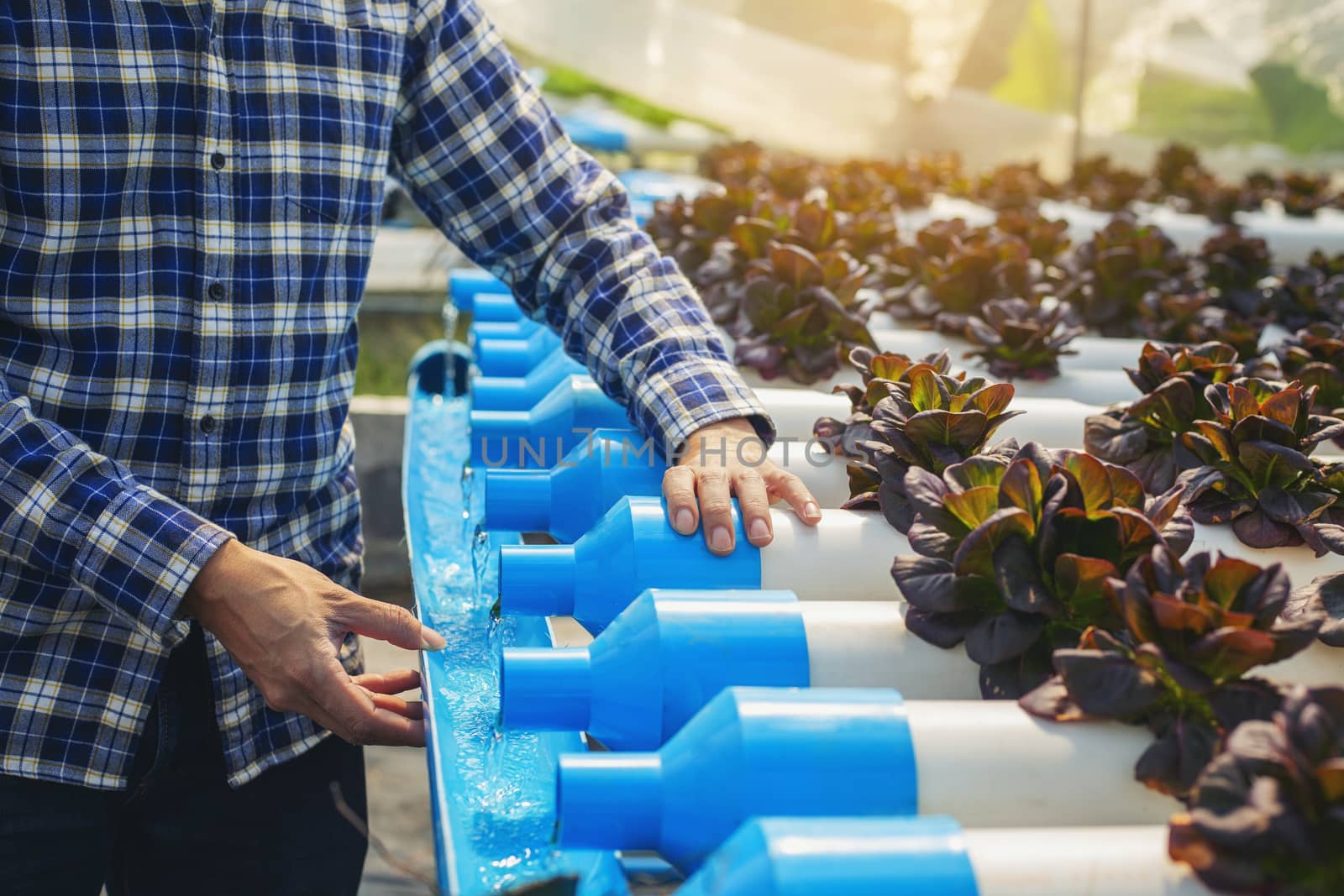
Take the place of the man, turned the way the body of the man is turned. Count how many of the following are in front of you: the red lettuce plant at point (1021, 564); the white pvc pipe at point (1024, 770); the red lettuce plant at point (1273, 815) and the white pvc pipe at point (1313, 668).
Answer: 4

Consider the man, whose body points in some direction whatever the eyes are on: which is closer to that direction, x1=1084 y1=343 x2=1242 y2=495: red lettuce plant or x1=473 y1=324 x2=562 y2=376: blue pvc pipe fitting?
the red lettuce plant

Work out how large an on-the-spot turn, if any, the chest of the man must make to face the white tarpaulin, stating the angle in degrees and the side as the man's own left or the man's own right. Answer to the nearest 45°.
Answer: approximately 90° to the man's own left

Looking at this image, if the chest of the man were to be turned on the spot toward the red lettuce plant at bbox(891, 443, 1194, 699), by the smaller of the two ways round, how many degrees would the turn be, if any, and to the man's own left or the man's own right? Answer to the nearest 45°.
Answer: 0° — they already face it

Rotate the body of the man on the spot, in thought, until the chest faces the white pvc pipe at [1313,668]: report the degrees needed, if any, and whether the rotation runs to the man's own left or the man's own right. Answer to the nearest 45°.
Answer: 0° — they already face it

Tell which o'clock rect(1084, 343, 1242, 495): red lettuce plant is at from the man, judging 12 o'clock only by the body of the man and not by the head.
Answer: The red lettuce plant is roughly at 11 o'clock from the man.

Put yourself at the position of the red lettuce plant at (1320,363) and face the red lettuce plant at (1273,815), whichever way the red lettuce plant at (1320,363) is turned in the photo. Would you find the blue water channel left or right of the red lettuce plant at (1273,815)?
right

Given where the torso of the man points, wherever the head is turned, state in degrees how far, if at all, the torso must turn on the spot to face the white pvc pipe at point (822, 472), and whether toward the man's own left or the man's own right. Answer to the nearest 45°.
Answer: approximately 45° to the man's own left

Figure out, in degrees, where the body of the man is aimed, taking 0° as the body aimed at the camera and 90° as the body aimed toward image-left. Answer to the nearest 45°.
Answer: approximately 315°

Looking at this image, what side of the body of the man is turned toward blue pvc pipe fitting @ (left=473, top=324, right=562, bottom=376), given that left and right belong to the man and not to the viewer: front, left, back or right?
left

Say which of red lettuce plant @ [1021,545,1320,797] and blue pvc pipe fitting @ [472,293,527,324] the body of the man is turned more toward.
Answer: the red lettuce plant

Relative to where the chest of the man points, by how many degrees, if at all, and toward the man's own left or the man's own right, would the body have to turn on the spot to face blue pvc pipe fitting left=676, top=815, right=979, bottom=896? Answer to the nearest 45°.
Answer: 0° — they already face it
